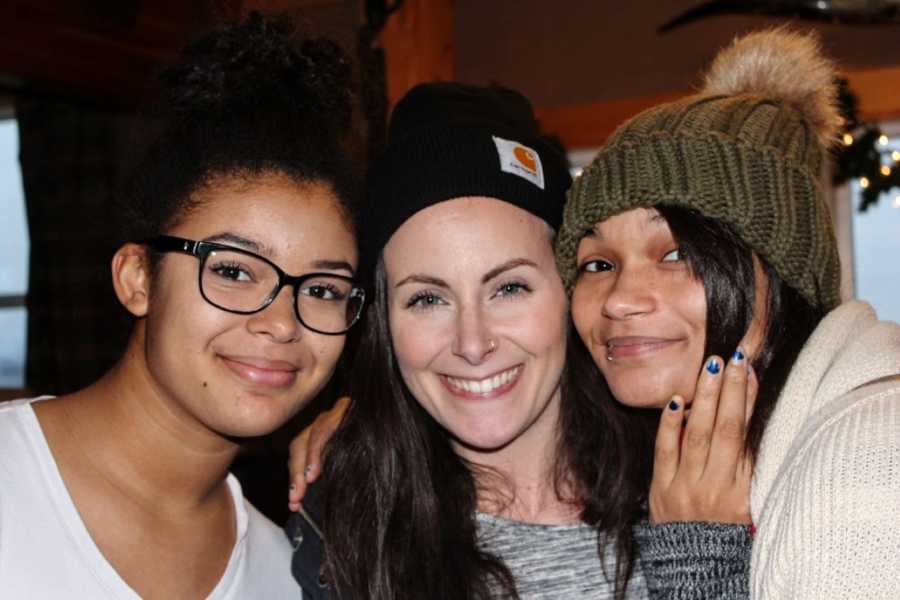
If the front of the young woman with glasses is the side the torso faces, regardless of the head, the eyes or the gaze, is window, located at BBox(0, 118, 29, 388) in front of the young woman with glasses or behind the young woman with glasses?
behind

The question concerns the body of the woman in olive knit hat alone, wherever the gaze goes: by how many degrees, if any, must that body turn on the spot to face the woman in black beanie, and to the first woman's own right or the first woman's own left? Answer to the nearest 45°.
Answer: approximately 45° to the first woman's own right

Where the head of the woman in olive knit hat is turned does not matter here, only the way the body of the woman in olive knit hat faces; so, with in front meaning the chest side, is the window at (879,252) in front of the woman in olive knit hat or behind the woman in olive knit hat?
behind

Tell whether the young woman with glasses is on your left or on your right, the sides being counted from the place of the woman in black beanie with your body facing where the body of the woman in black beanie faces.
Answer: on your right

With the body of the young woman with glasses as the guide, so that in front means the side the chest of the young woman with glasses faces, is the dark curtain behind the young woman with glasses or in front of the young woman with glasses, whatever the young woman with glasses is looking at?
behind

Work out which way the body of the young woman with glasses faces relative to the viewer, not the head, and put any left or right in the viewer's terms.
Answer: facing the viewer and to the right of the viewer

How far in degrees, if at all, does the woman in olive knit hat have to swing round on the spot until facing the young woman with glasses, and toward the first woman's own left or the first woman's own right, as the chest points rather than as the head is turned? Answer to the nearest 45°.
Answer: approximately 45° to the first woman's own right

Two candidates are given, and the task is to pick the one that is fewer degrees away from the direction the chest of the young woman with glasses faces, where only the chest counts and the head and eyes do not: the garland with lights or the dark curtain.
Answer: the garland with lights

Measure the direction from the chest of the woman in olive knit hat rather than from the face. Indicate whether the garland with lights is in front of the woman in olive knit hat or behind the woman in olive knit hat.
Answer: behind

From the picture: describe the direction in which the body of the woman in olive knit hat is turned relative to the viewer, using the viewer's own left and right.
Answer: facing the viewer and to the left of the viewer

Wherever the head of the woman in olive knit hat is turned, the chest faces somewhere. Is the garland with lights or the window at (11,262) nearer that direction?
the window
